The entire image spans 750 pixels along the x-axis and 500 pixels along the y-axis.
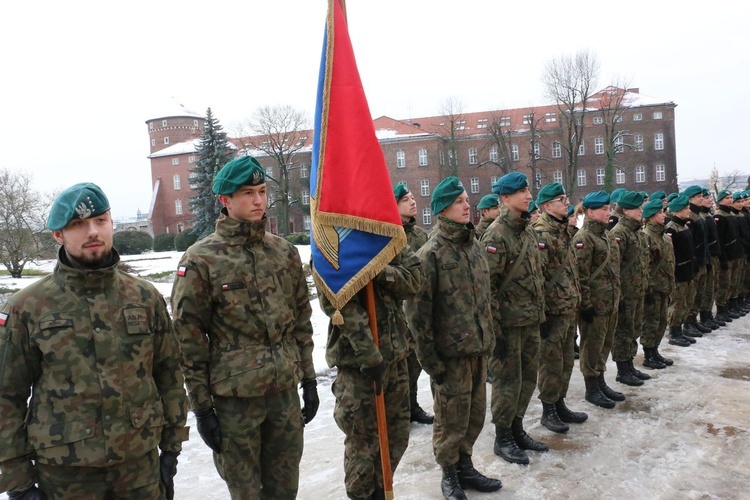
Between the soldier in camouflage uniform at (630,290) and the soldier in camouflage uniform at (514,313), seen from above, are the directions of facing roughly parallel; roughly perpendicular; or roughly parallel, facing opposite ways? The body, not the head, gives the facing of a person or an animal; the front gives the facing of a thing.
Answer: roughly parallel

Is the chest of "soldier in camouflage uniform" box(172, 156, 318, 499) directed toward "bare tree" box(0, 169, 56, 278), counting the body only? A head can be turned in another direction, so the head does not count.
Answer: no

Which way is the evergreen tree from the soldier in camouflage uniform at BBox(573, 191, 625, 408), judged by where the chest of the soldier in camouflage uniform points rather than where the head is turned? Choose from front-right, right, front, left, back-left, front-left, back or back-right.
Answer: back

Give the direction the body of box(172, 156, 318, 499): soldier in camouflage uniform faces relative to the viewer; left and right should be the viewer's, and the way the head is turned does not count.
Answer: facing the viewer and to the right of the viewer

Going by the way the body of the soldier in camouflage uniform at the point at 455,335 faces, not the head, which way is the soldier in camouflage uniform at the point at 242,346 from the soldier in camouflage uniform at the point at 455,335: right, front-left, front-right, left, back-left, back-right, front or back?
right

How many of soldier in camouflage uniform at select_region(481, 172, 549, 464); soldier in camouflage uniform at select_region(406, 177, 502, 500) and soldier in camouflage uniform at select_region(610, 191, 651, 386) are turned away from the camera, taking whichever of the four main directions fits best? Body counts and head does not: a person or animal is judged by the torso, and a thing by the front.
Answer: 0

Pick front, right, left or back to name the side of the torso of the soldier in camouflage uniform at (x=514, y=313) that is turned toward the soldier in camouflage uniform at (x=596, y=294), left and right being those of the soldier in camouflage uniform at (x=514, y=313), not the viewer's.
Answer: left

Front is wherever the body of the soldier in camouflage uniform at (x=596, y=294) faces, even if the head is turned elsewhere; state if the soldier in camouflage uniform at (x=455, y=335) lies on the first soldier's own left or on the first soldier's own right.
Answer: on the first soldier's own right

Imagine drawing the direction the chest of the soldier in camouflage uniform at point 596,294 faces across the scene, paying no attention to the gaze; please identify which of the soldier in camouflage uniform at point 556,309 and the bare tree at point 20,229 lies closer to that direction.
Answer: the soldier in camouflage uniform

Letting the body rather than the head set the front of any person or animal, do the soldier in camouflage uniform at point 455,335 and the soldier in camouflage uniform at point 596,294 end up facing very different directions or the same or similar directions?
same or similar directions

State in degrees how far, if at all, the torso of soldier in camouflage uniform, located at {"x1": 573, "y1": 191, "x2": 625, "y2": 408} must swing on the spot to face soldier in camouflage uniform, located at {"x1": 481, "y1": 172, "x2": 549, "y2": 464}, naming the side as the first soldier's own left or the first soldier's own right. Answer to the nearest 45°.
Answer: approximately 45° to the first soldier's own right

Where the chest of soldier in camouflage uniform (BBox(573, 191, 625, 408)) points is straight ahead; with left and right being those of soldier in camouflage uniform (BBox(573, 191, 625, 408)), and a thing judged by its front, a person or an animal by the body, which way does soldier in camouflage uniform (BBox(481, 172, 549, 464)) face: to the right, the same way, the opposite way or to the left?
the same way

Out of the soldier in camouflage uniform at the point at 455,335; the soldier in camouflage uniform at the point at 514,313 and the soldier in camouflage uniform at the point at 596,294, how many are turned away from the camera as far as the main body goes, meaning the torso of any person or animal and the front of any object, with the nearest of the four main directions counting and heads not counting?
0

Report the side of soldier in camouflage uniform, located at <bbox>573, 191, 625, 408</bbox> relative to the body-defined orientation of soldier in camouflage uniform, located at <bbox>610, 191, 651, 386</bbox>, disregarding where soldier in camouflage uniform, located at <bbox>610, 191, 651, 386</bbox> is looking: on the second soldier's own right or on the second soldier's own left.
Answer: on the second soldier's own right
